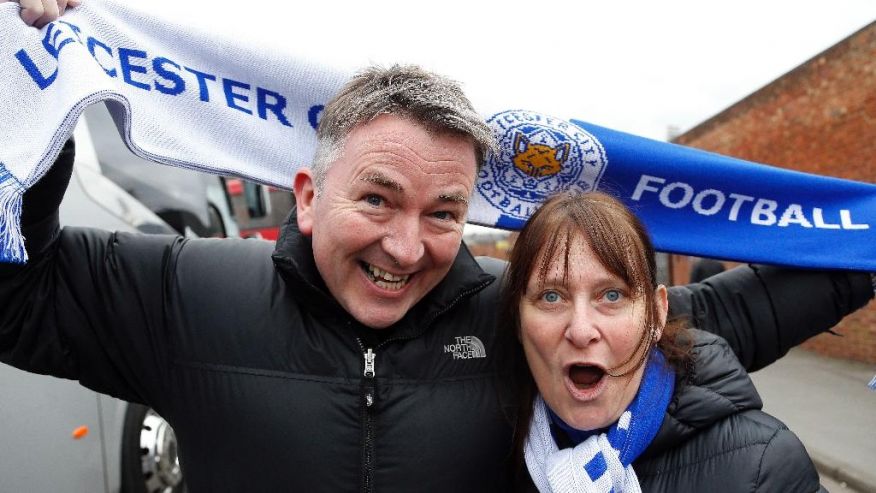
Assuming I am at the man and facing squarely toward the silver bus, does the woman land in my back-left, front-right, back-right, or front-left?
back-right

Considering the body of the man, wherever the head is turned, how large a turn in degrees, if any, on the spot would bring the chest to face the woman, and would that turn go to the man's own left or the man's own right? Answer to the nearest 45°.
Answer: approximately 90° to the man's own left

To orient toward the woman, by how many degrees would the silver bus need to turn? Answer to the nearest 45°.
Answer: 0° — it already faces them

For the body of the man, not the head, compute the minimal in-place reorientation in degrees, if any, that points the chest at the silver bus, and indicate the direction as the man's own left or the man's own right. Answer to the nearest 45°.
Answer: approximately 135° to the man's own right

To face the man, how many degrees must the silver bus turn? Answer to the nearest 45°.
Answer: approximately 45° to its right

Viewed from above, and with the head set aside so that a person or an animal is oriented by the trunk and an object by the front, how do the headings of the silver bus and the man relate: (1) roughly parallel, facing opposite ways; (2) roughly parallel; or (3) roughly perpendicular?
roughly perpendicular

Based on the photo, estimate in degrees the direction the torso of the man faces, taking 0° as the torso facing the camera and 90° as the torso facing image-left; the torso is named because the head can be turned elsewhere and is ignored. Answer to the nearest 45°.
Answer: approximately 0°

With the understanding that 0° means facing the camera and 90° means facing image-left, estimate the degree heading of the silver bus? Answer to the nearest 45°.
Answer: approximately 315°

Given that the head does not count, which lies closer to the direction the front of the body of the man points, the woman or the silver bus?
the woman
